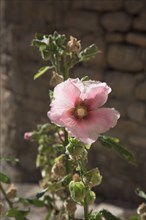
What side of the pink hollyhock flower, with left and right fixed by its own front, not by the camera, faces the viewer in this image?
front
